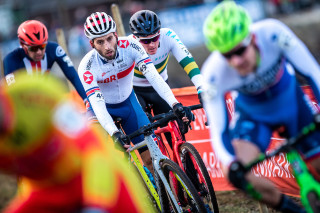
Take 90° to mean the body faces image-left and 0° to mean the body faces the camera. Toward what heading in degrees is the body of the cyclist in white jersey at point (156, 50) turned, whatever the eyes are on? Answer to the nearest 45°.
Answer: approximately 315°

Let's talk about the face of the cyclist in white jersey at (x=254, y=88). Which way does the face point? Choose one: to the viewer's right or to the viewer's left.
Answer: to the viewer's left

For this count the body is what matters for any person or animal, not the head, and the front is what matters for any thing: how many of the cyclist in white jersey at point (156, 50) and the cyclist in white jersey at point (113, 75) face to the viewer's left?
0
